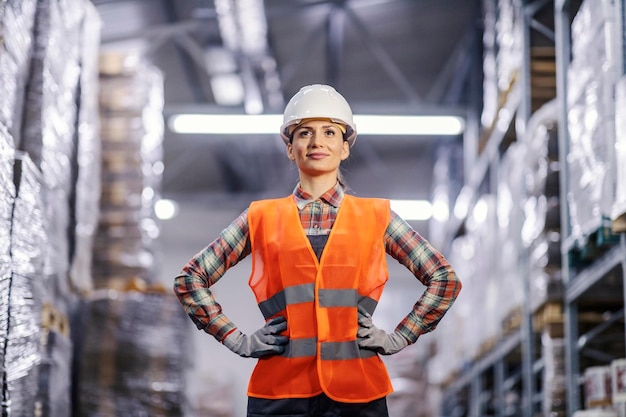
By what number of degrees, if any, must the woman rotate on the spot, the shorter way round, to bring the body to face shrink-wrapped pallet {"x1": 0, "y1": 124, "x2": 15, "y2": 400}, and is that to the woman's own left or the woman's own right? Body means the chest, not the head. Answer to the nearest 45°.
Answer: approximately 135° to the woman's own right

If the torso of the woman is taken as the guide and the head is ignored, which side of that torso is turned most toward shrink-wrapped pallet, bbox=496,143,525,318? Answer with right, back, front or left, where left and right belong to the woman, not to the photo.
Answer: back

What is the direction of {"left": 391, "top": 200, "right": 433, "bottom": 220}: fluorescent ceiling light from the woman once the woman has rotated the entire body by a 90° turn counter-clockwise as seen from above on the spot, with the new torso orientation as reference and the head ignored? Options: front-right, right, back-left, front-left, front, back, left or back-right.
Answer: left

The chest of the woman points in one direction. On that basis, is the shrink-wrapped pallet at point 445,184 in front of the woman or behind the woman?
behind

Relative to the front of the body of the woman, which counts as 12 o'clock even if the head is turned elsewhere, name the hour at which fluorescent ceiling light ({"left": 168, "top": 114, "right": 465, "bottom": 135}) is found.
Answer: The fluorescent ceiling light is roughly at 6 o'clock from the woman.

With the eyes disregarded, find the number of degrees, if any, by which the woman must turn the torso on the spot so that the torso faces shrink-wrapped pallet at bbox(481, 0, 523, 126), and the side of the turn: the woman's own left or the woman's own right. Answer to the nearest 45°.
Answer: approximately 180°
